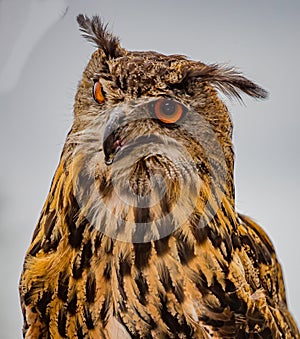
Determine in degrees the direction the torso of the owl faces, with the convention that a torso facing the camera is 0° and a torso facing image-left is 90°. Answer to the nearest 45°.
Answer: approximately 45°
